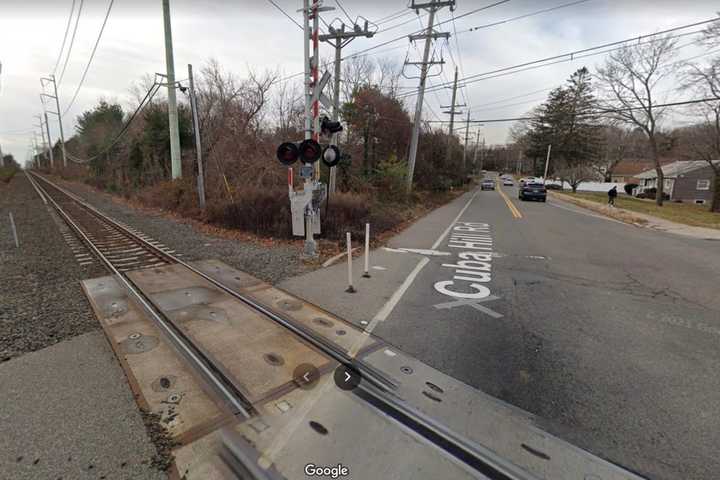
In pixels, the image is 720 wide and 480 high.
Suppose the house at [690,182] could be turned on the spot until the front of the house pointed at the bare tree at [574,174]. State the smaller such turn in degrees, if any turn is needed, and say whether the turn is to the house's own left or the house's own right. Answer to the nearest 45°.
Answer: approximately 45° to the house's own right

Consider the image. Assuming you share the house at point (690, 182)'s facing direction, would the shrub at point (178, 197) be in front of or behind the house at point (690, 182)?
in front

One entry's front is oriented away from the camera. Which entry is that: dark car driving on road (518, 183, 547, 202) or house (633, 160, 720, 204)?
the dark car driving on road

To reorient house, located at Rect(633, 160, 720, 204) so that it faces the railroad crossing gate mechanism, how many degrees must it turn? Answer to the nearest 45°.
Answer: approximately 45° to its left

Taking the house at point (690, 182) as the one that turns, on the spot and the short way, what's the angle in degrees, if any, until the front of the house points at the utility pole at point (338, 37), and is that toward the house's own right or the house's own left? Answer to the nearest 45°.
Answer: approximately 45° to the house's own left

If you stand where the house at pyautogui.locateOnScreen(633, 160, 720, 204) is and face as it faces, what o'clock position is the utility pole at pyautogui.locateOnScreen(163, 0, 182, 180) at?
The utility pole is roughly at 11 o'clock from the house.

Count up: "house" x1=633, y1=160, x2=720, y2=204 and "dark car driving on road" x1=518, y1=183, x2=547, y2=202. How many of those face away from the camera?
1

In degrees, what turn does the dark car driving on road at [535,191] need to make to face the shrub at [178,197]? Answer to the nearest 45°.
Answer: approximately 135° to its left

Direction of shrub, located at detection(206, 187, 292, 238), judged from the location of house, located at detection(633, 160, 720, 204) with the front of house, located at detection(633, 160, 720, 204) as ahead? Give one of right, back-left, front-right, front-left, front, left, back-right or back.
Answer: front-left

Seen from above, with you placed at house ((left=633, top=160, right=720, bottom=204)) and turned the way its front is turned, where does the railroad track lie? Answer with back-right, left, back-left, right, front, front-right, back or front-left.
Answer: front-left

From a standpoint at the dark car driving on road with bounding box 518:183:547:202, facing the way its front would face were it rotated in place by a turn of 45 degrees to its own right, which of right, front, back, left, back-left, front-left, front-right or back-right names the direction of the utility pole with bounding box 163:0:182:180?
back

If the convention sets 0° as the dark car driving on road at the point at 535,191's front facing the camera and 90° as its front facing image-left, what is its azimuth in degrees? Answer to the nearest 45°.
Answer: approximately 180°

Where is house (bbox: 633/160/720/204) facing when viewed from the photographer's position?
facing the viewer and to the left of the viewer

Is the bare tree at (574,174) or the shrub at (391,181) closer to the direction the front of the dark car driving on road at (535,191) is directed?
the bare tree
